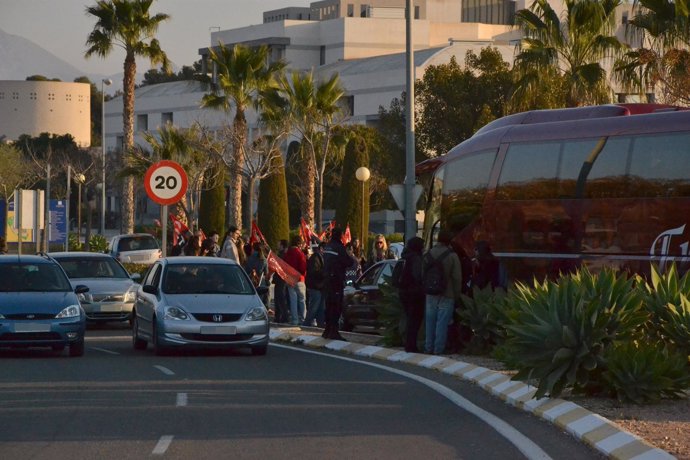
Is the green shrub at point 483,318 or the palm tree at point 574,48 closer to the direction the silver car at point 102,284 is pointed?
the green shrub

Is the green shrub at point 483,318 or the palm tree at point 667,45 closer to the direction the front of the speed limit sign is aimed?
the green shrub

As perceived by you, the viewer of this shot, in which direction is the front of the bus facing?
facing to the left of the viewer

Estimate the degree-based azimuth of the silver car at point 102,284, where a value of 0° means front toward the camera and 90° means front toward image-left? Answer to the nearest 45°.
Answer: approximately 315°

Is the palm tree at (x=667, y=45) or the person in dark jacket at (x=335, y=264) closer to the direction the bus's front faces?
the person in dark jacket

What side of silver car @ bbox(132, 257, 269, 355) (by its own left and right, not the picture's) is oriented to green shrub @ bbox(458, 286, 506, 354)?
left

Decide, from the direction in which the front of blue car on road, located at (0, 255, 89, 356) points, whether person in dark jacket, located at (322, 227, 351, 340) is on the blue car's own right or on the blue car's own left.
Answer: on the blue car's own left
